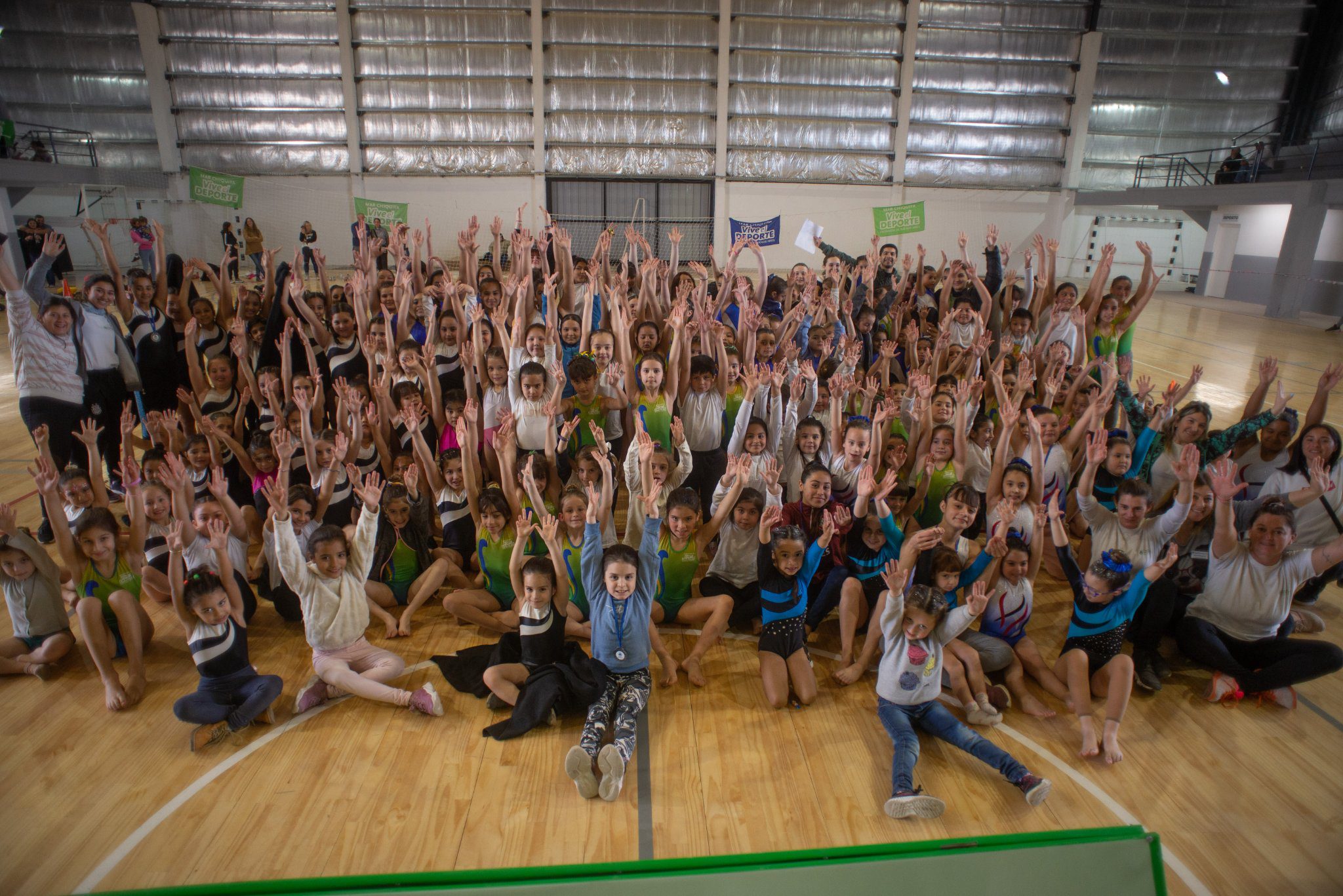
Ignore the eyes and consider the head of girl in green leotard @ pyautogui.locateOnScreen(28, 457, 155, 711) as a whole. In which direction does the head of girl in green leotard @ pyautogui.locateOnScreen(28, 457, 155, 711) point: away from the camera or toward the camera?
toward the camera

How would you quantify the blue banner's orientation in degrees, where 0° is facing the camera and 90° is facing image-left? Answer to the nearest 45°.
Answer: approximately 0°

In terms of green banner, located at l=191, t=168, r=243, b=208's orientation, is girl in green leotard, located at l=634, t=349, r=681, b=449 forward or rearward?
forward

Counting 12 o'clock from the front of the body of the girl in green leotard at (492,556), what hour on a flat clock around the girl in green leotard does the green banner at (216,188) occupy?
The green banner is roughly at 5 o'clock from the girl in green leotard.

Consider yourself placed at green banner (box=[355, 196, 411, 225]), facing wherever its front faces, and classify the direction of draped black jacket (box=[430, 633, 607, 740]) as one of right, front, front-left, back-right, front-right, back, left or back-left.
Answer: front

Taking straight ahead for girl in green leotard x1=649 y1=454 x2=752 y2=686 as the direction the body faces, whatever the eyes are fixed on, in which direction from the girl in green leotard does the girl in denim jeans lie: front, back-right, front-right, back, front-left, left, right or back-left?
front-left

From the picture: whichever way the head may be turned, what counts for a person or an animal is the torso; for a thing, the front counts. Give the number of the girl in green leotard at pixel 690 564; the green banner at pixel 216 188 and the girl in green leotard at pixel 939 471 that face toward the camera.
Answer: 3

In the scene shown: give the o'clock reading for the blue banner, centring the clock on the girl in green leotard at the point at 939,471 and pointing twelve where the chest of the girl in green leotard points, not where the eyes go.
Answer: The blue banner is roughly at 5 o'clock from the girl in green leotard.

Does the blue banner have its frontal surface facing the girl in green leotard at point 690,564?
yes

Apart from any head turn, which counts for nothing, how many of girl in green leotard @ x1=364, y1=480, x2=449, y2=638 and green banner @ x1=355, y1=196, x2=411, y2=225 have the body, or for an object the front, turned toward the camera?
2

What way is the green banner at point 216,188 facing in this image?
toward the camera

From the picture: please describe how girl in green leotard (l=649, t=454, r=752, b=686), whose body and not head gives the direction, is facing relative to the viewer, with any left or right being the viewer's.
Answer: facing the viewer

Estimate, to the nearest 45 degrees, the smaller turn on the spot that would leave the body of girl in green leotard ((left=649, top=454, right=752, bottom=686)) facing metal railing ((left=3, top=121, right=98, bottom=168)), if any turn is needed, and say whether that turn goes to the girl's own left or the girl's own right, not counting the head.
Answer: approximately 135° to the girl's own right

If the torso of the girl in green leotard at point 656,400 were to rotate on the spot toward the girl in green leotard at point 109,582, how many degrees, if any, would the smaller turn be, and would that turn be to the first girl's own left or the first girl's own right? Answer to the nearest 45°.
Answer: approximately 45° to the first girl's own right

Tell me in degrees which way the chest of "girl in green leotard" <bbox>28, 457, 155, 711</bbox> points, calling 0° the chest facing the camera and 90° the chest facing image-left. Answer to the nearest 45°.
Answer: approximately 0°

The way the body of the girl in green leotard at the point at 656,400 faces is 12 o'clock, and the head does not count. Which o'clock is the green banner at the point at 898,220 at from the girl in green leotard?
The green banner is roughly at 7 o'clock from the girl in green leotard.

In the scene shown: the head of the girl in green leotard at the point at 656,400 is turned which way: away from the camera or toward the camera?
toward the camera

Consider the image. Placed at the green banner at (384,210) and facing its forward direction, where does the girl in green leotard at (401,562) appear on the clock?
The girl in green leotard is roughly at 12 o'clock from the green banner.
